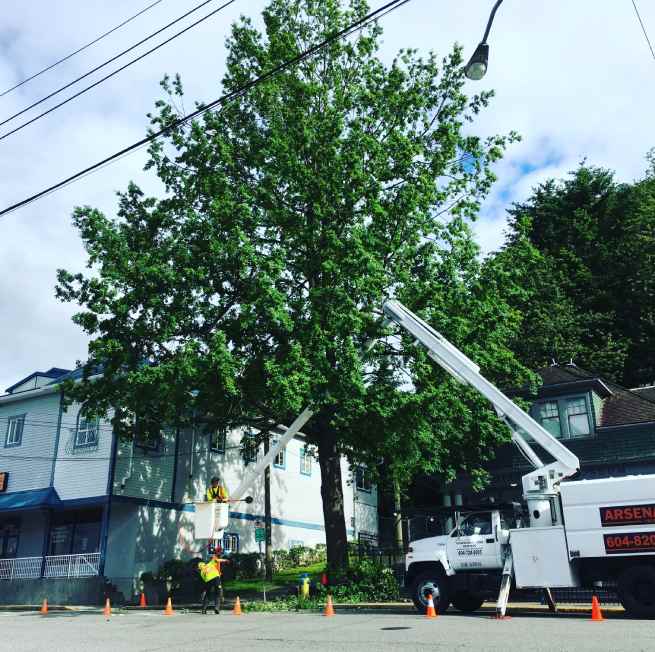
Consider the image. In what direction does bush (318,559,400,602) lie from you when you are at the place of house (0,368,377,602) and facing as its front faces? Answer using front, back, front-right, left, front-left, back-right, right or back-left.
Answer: left

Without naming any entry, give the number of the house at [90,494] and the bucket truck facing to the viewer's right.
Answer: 0

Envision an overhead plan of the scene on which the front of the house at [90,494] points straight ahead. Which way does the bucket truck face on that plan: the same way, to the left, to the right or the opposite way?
to the right

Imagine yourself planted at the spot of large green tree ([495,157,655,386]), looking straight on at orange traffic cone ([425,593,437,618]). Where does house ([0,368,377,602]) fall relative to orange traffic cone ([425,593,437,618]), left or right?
right

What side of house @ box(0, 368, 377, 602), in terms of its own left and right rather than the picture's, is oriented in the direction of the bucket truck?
left

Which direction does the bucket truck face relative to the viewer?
to the viewer's left

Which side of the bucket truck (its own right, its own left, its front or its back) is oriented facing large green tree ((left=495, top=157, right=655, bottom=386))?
right

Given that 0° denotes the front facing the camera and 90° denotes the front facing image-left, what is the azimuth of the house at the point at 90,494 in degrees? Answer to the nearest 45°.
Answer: approximately 45°

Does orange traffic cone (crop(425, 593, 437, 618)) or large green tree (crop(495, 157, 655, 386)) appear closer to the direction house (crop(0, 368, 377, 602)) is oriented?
the orange traffic cone

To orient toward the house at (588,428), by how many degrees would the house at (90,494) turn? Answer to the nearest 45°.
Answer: approximately 135° to its left
